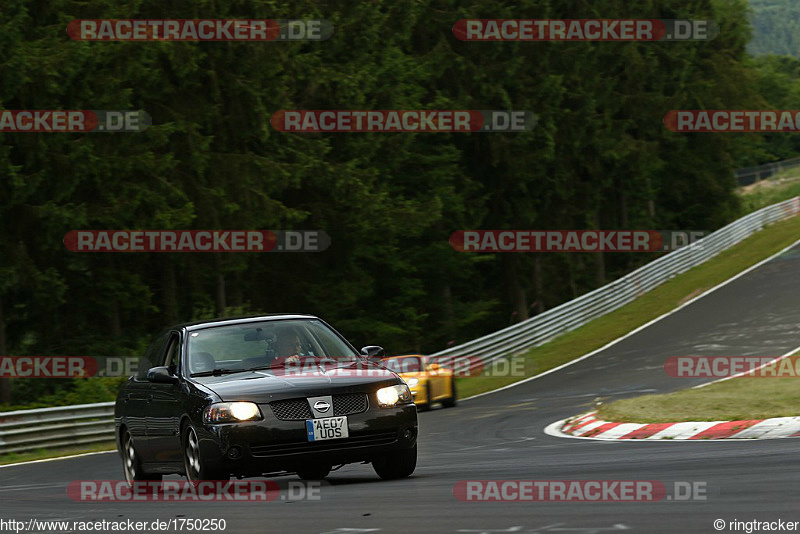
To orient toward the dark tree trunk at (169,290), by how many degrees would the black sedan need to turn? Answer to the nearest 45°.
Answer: approximately 135° to its left

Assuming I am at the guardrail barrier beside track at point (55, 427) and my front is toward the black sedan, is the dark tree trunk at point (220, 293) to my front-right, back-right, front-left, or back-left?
back-left

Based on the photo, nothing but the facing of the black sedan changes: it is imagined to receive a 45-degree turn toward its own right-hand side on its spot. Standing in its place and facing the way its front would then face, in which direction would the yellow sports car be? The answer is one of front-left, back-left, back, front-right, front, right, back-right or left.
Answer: back

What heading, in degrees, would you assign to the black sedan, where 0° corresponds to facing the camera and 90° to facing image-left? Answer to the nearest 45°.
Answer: approximately 315°

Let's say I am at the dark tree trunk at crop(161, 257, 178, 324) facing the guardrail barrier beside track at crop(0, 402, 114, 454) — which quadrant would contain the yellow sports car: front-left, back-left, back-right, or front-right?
front-left

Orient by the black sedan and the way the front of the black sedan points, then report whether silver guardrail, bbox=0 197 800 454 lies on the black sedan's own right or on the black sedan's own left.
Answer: on the black sedan's own left

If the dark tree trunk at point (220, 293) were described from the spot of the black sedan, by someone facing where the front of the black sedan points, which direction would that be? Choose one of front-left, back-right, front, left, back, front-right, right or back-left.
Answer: back-left

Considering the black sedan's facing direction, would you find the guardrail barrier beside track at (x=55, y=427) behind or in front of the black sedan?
behind
